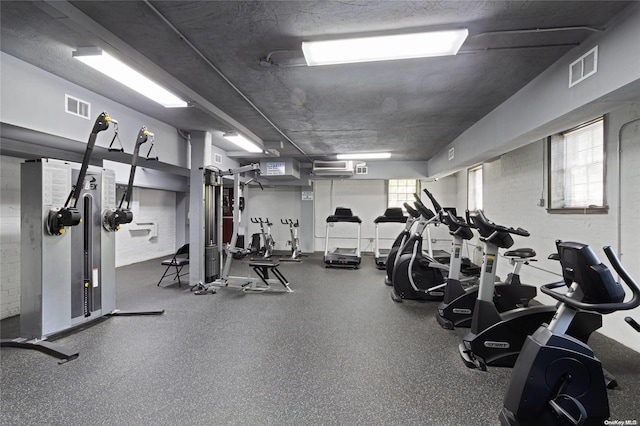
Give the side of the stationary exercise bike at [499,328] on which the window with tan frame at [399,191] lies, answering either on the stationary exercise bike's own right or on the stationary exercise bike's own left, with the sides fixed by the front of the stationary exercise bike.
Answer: on the stationary exercise bike's own right

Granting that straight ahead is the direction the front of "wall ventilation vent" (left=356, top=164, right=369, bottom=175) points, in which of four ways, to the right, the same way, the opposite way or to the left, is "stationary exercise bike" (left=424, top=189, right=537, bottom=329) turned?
to the right

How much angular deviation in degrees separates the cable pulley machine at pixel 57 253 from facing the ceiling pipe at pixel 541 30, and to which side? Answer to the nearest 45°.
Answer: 0° — it already faces it

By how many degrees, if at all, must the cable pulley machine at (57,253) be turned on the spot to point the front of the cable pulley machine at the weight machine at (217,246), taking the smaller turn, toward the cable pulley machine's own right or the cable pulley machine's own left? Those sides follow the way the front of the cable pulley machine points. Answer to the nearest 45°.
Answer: approximately 90° to the cable pulley machine's own left

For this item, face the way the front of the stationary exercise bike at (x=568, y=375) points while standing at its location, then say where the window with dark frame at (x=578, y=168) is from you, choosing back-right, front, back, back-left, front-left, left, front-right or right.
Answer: back-right

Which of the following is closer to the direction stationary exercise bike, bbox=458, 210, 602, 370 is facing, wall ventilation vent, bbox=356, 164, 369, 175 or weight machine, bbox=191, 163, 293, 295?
the weight machine

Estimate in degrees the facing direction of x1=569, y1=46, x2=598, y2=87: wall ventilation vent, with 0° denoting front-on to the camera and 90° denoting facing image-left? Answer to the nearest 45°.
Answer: approximately 45°
